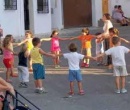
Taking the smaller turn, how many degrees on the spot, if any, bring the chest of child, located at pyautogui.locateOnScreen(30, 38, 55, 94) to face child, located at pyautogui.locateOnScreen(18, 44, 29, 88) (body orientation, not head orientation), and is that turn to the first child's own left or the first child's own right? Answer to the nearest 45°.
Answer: approximately 90° to the first child's own left

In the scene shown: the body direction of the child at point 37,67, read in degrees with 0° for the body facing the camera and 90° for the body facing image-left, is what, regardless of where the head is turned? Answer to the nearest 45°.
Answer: approximately 225°

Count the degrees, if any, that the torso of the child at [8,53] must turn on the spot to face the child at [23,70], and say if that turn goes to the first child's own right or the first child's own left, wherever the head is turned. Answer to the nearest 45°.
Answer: approximately 45° to the first child's own right

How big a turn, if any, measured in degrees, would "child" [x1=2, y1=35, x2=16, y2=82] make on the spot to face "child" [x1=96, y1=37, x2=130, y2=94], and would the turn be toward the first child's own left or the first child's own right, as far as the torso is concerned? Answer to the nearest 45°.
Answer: approximately 45° to the first child's own right

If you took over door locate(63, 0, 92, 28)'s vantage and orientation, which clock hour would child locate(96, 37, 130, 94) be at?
The child is roughly at 12 o'clock from the door.

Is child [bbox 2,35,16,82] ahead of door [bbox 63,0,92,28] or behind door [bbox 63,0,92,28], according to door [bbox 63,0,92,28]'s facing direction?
ahead

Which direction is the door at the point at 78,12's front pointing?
toward the camera

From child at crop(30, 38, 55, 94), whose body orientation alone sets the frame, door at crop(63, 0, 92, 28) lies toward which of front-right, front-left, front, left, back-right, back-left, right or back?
front-left

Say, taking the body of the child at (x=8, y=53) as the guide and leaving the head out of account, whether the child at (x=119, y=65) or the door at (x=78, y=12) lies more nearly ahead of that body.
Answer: the child

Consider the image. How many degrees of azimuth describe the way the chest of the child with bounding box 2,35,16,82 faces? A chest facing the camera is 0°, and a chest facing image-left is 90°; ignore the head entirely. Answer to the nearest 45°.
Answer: approximately 270°

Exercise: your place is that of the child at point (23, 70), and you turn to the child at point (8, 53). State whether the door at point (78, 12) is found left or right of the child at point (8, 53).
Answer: right

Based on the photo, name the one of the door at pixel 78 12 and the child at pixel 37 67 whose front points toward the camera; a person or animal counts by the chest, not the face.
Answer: the door

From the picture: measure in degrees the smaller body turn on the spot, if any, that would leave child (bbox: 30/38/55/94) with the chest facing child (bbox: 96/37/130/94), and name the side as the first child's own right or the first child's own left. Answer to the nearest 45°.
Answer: approximately 45° to the first child's own right
